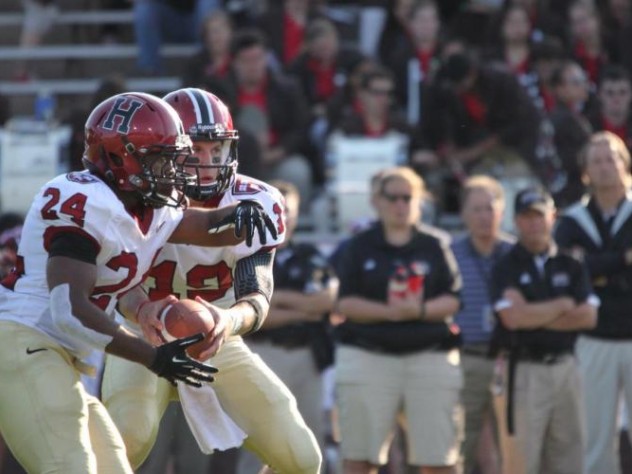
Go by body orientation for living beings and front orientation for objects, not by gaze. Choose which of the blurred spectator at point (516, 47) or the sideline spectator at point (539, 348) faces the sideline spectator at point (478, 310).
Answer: the blurred spectator

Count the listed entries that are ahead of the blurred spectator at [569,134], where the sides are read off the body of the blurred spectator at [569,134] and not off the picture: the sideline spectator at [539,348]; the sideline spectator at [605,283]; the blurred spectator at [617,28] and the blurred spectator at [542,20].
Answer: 2

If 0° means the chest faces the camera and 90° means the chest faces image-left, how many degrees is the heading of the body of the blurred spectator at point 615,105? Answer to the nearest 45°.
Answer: approximately 0°

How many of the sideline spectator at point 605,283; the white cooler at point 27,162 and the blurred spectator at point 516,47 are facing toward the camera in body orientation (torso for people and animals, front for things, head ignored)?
3

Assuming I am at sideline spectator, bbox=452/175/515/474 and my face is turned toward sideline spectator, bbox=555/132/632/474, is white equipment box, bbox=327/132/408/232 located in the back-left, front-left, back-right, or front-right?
back-left

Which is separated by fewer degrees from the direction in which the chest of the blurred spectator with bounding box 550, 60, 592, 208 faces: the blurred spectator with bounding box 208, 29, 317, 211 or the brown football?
the brown football

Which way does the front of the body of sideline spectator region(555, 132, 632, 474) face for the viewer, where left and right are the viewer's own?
facing the viewer

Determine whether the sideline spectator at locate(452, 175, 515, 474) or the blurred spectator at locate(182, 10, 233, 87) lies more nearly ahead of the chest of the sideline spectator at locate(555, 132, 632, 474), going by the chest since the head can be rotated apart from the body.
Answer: the sideline spectator

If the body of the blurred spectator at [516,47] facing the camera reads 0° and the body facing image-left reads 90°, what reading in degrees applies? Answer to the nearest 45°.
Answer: approximately 0°

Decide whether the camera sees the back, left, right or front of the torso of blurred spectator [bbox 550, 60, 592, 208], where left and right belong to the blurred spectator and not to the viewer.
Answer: front

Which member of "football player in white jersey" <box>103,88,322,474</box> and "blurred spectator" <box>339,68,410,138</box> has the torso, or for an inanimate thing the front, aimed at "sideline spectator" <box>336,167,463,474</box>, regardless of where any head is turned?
the blurred spectator
